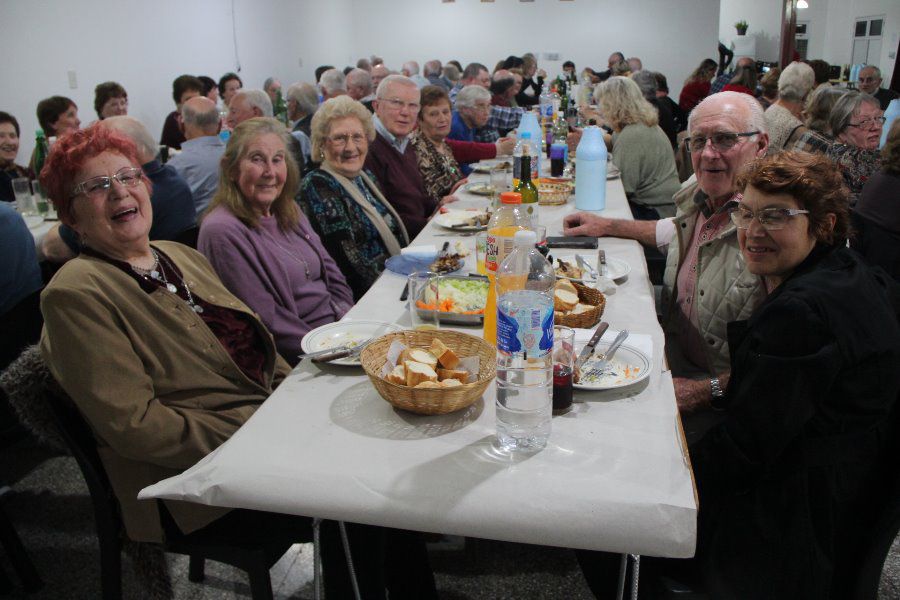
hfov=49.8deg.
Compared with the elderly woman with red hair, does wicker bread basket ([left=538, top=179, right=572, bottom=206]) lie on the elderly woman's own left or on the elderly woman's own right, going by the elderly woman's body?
on the elderly woman's own left

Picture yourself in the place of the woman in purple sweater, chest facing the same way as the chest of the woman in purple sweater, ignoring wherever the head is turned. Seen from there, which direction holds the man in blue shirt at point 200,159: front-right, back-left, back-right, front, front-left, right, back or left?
back-left

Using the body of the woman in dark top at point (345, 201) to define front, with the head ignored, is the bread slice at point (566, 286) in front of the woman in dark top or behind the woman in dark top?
in front

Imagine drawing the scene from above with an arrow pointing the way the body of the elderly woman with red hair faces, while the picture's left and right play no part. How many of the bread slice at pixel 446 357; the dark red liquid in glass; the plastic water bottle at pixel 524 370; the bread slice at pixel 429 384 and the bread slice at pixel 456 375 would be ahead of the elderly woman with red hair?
5

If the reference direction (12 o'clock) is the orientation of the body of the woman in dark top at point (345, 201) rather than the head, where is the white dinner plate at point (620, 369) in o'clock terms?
The white dinner plate is roughly at 1 o'clock from the woman in dark top.

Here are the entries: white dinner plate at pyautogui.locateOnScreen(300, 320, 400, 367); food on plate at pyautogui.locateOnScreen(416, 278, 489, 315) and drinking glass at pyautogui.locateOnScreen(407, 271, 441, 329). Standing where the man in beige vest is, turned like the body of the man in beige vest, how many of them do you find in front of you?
3

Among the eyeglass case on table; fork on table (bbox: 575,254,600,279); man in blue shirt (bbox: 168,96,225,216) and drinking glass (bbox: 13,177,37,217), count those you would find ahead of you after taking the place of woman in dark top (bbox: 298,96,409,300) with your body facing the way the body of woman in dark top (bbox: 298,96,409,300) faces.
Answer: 2

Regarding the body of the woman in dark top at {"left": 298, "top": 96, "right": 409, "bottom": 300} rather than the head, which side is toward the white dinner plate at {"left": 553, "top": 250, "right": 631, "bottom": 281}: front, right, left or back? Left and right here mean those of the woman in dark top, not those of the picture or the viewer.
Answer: front

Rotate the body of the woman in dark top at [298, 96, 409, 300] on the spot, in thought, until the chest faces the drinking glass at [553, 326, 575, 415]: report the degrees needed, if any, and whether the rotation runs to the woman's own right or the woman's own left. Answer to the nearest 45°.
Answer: approximately 45° to the woman's own right

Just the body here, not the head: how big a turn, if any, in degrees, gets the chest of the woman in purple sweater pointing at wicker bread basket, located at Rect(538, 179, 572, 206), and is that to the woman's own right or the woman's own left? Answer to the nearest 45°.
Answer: approximately 90° to the woman's own left

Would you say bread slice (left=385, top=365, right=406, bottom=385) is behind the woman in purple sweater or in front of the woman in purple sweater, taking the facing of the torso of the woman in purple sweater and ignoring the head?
in front

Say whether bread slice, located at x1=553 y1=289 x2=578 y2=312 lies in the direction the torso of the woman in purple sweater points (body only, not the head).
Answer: yes

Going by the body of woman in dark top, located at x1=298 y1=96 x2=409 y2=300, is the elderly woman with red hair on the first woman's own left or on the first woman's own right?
on the first woman's own right

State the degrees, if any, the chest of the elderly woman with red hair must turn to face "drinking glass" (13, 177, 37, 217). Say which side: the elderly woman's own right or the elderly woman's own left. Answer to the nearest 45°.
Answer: approximately 135° to the elderly woman's own left
